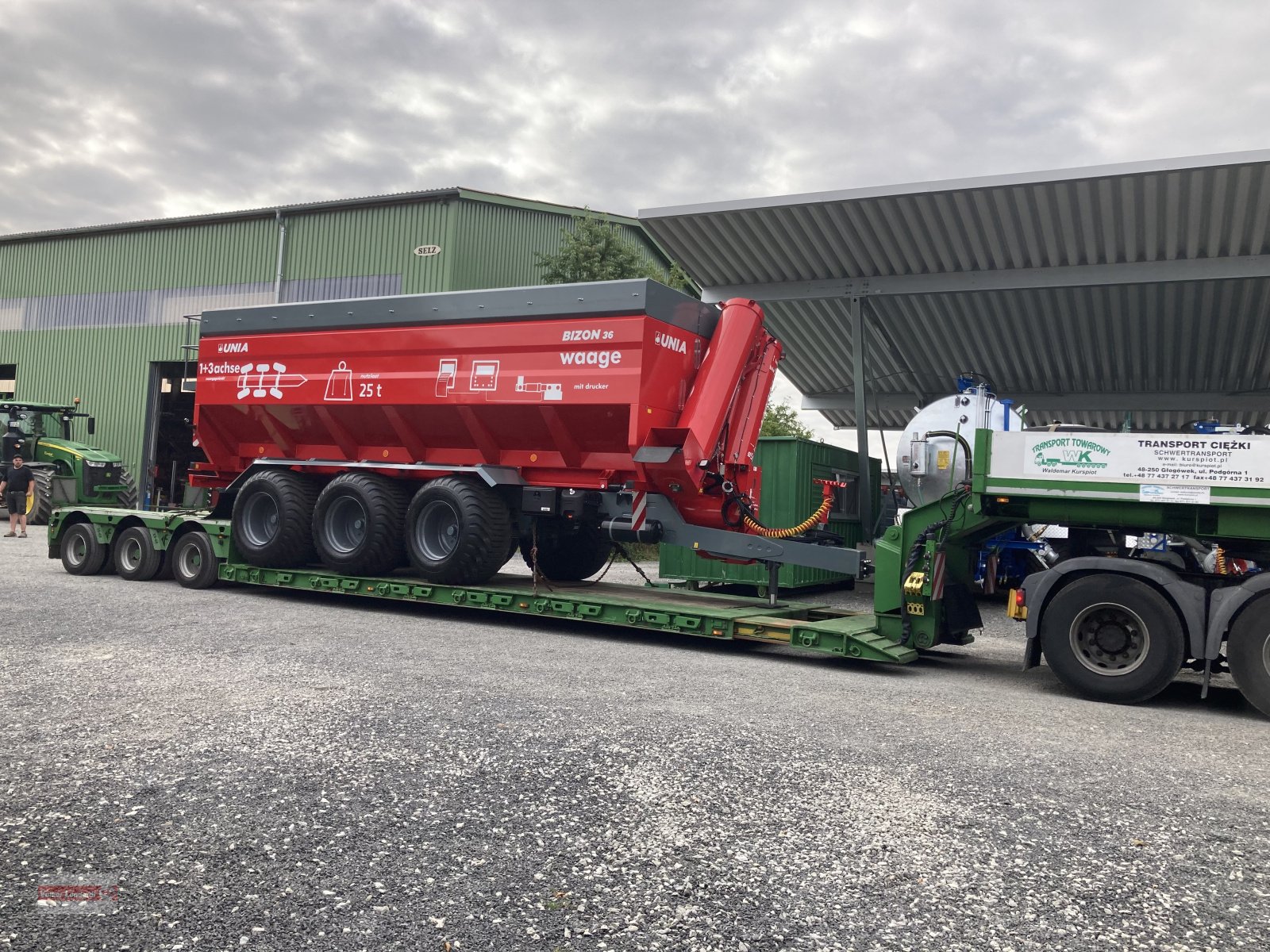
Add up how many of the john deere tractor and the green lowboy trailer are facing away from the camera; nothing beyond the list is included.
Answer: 0

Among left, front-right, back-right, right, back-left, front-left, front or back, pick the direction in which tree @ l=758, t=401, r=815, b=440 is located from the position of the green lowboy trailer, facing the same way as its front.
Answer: back-left

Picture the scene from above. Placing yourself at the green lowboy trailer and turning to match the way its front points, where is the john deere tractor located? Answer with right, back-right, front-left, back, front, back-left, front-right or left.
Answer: back

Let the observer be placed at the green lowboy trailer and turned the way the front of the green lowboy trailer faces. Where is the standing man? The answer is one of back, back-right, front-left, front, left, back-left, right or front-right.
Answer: back

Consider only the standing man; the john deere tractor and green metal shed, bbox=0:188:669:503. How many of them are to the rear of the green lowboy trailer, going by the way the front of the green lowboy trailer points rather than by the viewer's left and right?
3

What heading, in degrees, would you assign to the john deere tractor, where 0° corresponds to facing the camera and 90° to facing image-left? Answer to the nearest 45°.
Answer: approximately 315°

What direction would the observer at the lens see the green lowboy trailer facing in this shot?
facing the viewer and to the right of the viewer

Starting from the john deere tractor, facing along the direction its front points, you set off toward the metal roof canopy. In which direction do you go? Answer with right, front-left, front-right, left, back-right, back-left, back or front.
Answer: front

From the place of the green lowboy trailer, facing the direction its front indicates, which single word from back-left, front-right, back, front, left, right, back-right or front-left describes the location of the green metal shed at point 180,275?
back

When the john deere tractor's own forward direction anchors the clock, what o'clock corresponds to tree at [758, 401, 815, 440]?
The tree is roughly at 10 o'clock from the john deere tractor.

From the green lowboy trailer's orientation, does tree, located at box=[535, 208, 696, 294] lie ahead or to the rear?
to the rear
